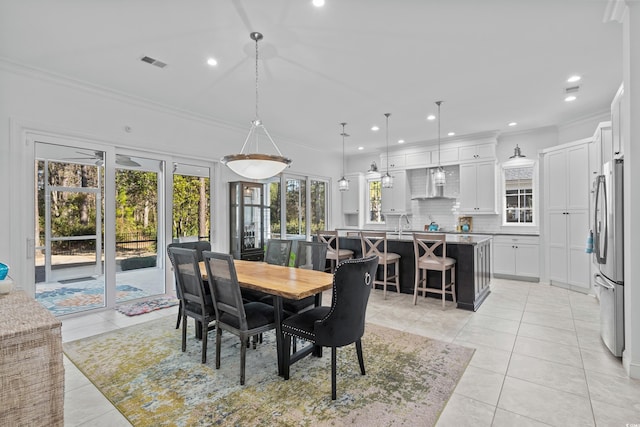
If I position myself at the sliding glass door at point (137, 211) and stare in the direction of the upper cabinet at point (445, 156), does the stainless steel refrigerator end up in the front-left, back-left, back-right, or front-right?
front-right

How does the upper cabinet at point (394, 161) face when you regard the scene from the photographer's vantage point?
facing the viewer

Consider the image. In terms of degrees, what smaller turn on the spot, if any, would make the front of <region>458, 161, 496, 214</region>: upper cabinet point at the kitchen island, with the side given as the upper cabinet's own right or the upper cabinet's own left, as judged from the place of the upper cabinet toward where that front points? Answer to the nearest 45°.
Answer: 0° — it already faces it

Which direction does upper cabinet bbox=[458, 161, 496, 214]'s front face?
toward the camera

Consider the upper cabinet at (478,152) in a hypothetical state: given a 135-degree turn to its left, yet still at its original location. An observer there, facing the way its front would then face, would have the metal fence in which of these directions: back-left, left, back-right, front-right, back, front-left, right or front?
back

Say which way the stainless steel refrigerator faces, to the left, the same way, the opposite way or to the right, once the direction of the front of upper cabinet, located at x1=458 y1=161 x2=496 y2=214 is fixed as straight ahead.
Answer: to the right

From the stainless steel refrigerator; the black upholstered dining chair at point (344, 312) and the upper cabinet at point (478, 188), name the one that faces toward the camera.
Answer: the upper cabinet

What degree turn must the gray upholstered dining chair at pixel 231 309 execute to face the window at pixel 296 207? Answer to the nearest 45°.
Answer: approximately 45° to its left

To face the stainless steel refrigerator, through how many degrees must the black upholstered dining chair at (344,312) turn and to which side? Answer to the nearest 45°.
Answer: approximately 135° to its right

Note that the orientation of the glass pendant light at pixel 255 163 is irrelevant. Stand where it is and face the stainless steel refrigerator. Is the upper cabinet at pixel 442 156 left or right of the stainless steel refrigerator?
left

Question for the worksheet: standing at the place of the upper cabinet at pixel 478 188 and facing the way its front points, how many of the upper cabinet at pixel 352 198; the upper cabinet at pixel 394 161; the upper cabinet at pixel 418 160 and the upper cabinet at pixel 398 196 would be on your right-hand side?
4
